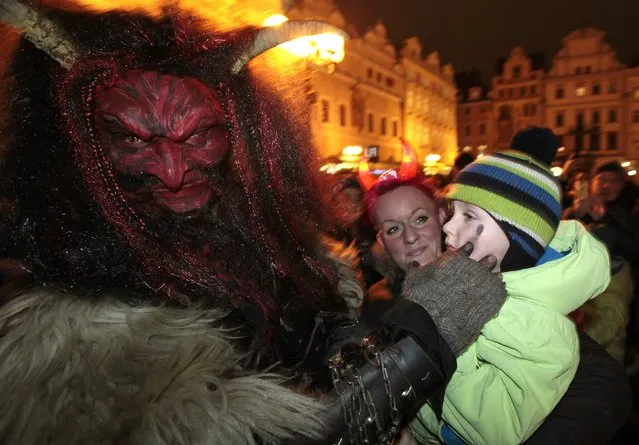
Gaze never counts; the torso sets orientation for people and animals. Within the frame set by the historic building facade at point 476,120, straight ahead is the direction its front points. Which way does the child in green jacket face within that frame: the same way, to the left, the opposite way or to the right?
to the right

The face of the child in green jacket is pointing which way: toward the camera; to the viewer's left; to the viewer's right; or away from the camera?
to the viewer's left

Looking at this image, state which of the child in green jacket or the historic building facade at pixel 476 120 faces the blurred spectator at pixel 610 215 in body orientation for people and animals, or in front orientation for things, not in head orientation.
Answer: the historic building facade

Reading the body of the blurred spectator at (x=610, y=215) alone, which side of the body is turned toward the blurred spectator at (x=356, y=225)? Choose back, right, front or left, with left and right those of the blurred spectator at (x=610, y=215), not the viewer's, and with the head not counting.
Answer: front

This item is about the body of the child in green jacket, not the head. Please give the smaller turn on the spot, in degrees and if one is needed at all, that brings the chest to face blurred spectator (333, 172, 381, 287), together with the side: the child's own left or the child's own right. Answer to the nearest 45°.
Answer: approximately 45° to the child's own right

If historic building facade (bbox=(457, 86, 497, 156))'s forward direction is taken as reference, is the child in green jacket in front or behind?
in front

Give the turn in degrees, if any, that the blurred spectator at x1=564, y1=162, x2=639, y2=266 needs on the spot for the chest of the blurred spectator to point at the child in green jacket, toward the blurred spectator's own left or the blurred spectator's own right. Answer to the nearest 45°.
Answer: approximately 45° to the blurred spectator's own left

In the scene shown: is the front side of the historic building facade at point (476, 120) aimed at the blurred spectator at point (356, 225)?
yes

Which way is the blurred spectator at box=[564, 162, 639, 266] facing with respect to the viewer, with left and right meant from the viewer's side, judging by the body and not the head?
facing the viewer and to the left of the viewer

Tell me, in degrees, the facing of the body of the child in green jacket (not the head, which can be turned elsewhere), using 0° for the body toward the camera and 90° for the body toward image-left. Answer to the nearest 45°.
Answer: approximately 90°

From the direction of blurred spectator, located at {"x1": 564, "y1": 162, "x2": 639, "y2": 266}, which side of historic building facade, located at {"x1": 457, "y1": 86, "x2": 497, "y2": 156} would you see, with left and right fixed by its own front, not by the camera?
front

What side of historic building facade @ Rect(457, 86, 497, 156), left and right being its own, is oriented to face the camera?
front

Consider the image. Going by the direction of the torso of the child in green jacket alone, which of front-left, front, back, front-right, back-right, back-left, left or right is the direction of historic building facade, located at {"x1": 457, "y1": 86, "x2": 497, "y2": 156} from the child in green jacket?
right

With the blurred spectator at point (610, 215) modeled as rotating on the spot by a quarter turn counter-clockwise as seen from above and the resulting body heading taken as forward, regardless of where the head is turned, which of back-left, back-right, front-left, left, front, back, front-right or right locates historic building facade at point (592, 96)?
back-left
